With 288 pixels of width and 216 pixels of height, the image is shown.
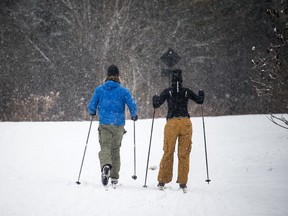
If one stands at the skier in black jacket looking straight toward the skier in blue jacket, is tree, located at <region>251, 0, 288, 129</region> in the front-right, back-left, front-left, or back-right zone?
back-right

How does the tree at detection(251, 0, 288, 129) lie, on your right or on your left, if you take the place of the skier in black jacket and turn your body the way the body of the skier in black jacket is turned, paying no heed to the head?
on your right

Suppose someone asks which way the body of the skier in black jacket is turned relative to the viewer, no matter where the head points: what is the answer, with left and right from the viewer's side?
facing away from the viewer

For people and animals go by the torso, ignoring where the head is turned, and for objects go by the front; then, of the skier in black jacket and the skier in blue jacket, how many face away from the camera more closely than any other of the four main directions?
2

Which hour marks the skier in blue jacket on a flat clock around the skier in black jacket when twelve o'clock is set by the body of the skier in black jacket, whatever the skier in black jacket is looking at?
The skier in blue jacket is roughly at 9 o'clock from the skier in black jacket.

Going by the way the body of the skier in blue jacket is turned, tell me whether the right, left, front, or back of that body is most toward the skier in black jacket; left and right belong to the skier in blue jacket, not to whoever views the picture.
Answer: right

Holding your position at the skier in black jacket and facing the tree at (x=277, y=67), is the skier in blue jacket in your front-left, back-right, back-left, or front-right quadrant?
back-left

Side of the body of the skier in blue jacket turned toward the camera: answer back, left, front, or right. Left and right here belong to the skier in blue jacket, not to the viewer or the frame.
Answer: back
